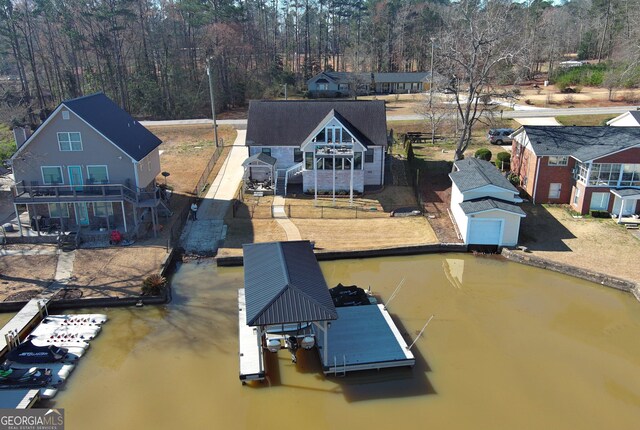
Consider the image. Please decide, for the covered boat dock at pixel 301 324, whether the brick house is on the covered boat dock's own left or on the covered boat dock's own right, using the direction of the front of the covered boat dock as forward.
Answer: on the covered boat dock's own left

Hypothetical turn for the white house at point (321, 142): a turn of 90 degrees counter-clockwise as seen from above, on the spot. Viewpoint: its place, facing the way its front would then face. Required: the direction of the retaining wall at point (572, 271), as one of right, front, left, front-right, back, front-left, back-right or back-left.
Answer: front-right

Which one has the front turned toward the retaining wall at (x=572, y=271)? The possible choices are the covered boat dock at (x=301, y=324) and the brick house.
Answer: the brick house

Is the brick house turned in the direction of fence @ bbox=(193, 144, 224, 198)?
no

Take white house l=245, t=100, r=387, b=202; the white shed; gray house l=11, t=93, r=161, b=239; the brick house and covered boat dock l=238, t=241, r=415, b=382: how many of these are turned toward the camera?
5

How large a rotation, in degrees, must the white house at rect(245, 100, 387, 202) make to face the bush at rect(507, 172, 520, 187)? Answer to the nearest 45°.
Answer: approximately 90° to its left

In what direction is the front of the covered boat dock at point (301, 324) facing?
toward the camera

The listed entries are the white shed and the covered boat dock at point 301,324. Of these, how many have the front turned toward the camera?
2

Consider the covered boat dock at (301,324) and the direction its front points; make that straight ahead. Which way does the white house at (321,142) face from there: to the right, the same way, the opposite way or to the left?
the same way

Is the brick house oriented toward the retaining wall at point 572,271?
yes

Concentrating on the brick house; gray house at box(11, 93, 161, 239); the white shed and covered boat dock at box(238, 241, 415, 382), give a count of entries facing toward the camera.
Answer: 4

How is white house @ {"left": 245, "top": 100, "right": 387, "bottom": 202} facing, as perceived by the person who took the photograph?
facing the viewer

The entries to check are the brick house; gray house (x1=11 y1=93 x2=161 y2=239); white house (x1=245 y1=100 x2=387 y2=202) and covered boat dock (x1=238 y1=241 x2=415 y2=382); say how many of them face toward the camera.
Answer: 4

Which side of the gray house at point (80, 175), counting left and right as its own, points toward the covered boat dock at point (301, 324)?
front

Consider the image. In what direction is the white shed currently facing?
toward the camera

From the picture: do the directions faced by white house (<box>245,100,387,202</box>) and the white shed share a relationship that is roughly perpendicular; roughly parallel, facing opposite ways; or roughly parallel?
roughly parallel

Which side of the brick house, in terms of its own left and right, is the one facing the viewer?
front

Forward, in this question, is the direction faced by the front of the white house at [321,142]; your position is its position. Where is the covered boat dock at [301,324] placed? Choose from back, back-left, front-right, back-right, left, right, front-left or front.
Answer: front

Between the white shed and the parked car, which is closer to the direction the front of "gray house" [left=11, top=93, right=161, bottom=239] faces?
the white shed
